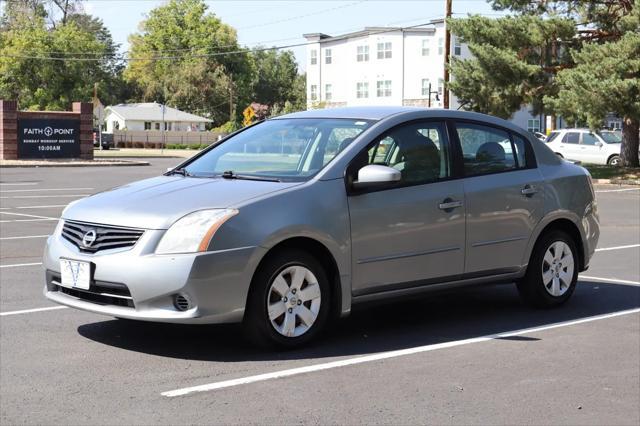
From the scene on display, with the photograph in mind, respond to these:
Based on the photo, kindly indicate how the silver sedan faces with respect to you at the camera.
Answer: facing the viewer and to the left of the viewer

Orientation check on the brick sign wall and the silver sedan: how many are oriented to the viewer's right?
0

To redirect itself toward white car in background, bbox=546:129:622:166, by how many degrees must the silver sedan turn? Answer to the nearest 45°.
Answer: approximately 135° to its right

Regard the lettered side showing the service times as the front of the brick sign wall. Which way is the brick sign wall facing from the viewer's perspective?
toward the camera

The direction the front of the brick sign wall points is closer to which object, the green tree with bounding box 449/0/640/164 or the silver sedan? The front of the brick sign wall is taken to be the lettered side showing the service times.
the silver sedan

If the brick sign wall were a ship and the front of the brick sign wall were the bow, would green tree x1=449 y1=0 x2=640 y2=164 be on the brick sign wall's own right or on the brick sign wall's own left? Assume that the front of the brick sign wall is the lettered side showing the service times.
on the brick sign wall's own left

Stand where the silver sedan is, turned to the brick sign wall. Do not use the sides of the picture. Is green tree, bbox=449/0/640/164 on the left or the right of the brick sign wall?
right

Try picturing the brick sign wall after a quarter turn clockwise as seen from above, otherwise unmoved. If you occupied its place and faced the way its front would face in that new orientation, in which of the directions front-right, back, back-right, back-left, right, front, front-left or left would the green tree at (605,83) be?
back-left

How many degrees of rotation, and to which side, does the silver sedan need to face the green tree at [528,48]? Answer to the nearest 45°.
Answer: approximately 135° to its right

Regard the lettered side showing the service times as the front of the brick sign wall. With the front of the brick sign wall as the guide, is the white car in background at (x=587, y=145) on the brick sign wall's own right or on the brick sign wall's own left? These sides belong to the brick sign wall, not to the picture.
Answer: on the brick sign wall's own left

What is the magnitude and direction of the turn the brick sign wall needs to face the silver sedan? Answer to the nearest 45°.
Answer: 0° — it already faces it
